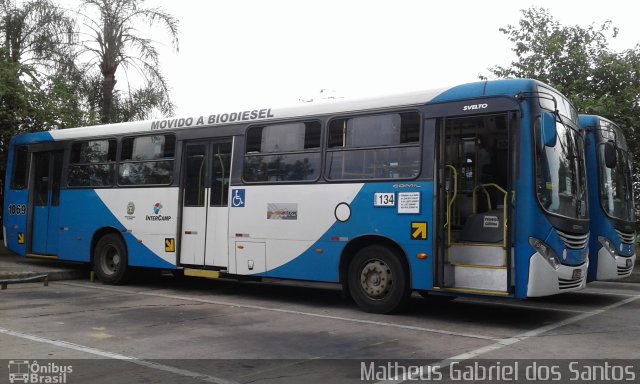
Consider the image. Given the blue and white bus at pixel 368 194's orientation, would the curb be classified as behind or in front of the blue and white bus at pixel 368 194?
behind

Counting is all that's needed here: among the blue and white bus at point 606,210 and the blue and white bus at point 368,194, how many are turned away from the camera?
0

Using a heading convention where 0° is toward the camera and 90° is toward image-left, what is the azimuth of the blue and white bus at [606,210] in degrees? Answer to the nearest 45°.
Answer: approximately 315°

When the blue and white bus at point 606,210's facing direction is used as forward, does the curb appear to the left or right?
on its right

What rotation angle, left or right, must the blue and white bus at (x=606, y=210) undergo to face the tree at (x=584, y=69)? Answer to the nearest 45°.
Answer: approximately 135° to its left

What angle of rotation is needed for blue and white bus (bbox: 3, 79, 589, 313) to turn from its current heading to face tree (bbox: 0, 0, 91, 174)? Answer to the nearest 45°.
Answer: approximately 180°

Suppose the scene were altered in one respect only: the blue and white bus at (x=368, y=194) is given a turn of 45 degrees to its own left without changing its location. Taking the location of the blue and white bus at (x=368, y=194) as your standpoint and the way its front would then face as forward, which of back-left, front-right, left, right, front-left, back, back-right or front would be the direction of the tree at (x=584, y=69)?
front-left

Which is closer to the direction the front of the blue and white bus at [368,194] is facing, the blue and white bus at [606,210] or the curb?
the blue and white bus

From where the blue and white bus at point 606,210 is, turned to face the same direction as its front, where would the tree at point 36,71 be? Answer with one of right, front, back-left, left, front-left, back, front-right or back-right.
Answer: back-right

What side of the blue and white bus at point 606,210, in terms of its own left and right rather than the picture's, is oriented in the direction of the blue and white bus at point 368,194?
right

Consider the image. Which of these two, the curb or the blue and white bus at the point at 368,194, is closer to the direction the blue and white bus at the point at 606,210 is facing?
the blue and white bus
